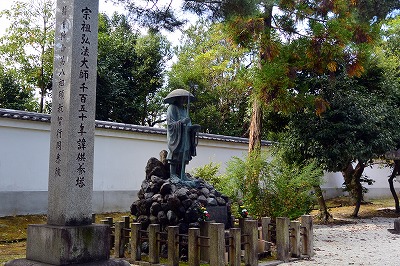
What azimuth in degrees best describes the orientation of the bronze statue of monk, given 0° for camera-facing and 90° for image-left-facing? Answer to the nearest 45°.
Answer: approximately 315°

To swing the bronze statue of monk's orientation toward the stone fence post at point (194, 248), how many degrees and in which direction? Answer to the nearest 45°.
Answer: approximately 45° to its right

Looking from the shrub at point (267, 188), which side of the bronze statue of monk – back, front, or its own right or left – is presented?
left
